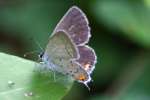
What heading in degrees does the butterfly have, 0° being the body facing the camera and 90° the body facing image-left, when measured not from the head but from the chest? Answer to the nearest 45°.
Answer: approximately 90°
